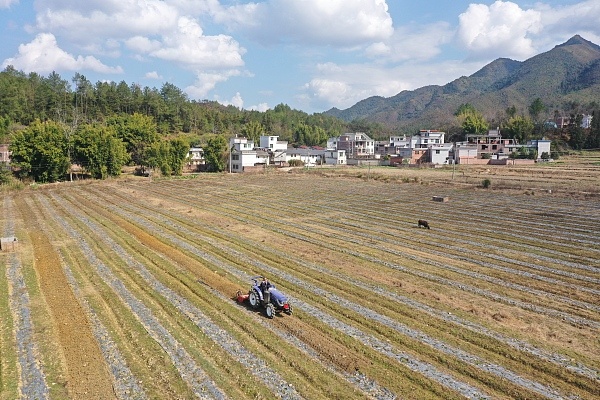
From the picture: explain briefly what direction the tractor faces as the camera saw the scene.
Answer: facing the viewer and to the right of the viewer

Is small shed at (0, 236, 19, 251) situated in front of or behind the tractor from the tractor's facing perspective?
behind
